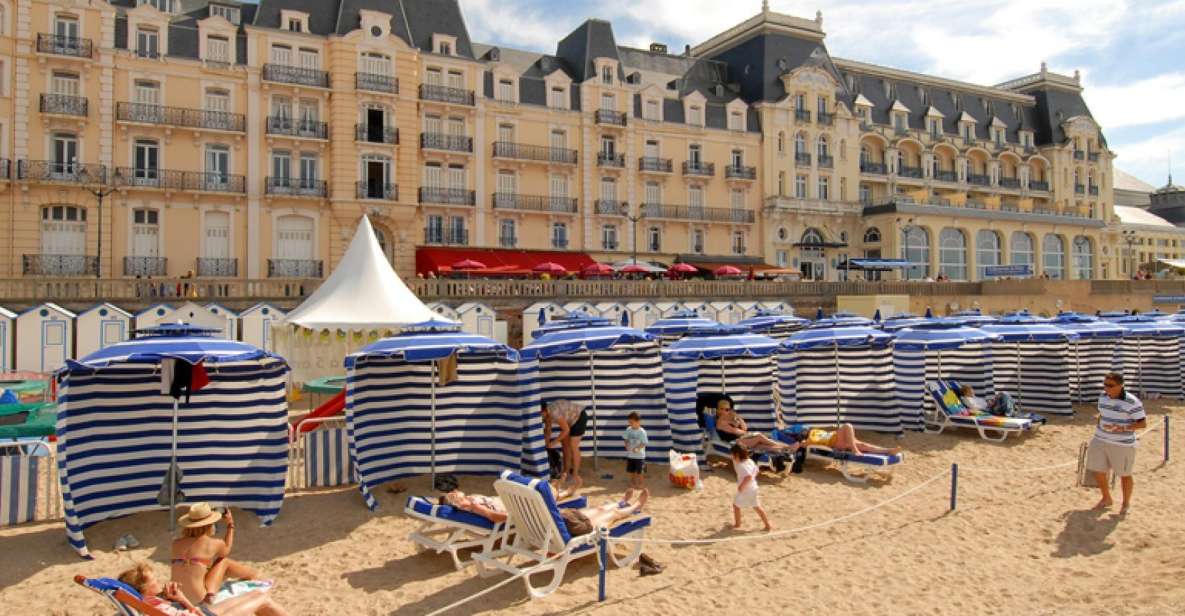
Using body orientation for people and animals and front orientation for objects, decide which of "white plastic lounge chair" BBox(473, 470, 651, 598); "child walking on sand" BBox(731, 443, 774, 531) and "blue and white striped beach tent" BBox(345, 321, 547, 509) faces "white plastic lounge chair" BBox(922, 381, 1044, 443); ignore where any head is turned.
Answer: "white plastic lounge chair" BBox(473, 470, 651, 598)

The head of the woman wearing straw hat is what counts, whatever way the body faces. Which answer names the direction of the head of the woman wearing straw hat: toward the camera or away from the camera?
away from the camera

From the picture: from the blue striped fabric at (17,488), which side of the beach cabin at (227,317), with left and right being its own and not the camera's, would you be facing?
front

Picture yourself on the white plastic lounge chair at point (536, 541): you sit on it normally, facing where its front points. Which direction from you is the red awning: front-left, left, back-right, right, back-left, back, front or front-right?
front-left

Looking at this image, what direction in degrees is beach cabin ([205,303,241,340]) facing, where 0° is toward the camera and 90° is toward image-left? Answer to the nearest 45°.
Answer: approximately 0°

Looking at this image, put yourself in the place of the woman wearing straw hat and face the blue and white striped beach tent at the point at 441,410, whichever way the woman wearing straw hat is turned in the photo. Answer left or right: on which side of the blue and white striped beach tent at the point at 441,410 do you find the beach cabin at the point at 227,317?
left

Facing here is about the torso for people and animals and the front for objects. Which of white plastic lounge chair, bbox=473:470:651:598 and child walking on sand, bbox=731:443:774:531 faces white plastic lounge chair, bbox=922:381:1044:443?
white plastic lounge chair, bbox=473:470:651:598

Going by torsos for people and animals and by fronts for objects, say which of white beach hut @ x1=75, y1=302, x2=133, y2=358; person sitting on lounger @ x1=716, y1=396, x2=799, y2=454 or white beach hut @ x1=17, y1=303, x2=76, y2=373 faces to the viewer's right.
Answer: the person sitting on lounger

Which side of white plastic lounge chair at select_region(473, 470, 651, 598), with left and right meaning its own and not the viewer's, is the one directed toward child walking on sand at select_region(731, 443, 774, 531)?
front
